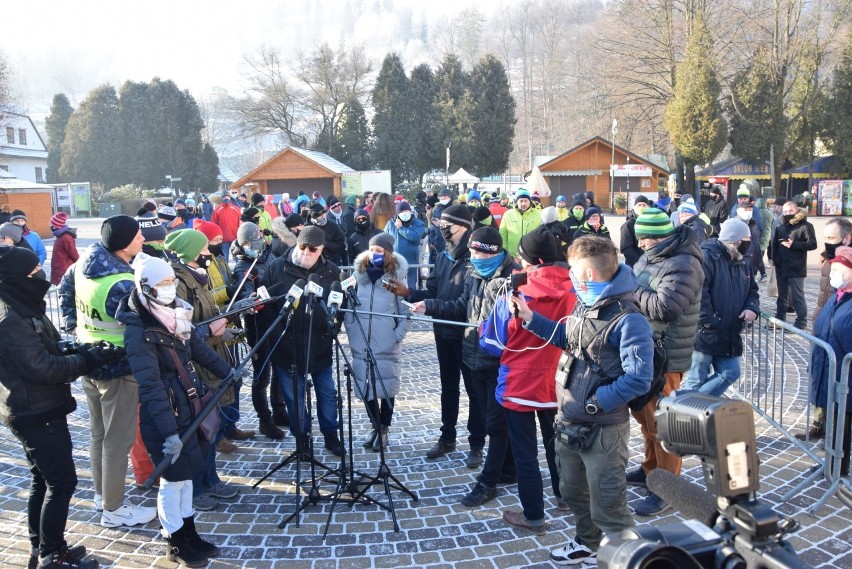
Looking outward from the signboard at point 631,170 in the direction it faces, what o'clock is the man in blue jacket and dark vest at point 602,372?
The man in blue jacket and dark vest is roughly at 12 o'clock from the signboard.

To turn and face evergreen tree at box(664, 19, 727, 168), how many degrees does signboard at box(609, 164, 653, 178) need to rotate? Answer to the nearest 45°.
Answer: approximately 90° to its left

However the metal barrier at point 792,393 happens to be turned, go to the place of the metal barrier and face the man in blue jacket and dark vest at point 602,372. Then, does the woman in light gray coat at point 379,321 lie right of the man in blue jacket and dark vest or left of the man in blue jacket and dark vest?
right

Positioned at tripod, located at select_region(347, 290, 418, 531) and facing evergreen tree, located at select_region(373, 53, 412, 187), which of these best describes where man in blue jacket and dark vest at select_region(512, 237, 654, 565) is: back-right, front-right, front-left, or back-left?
back-right

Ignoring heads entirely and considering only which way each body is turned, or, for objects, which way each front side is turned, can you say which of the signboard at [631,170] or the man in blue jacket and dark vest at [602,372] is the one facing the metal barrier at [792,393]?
the signboard

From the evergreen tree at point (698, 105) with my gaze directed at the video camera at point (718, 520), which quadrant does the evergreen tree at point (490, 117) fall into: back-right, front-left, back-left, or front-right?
back-right

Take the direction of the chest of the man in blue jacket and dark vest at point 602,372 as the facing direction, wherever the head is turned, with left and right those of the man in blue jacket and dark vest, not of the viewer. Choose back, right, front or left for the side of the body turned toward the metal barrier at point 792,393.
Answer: back

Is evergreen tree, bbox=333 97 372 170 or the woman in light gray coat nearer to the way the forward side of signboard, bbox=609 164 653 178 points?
the woman in light gray coat

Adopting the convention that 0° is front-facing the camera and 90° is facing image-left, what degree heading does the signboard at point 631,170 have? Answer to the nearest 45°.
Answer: approximately 0°
